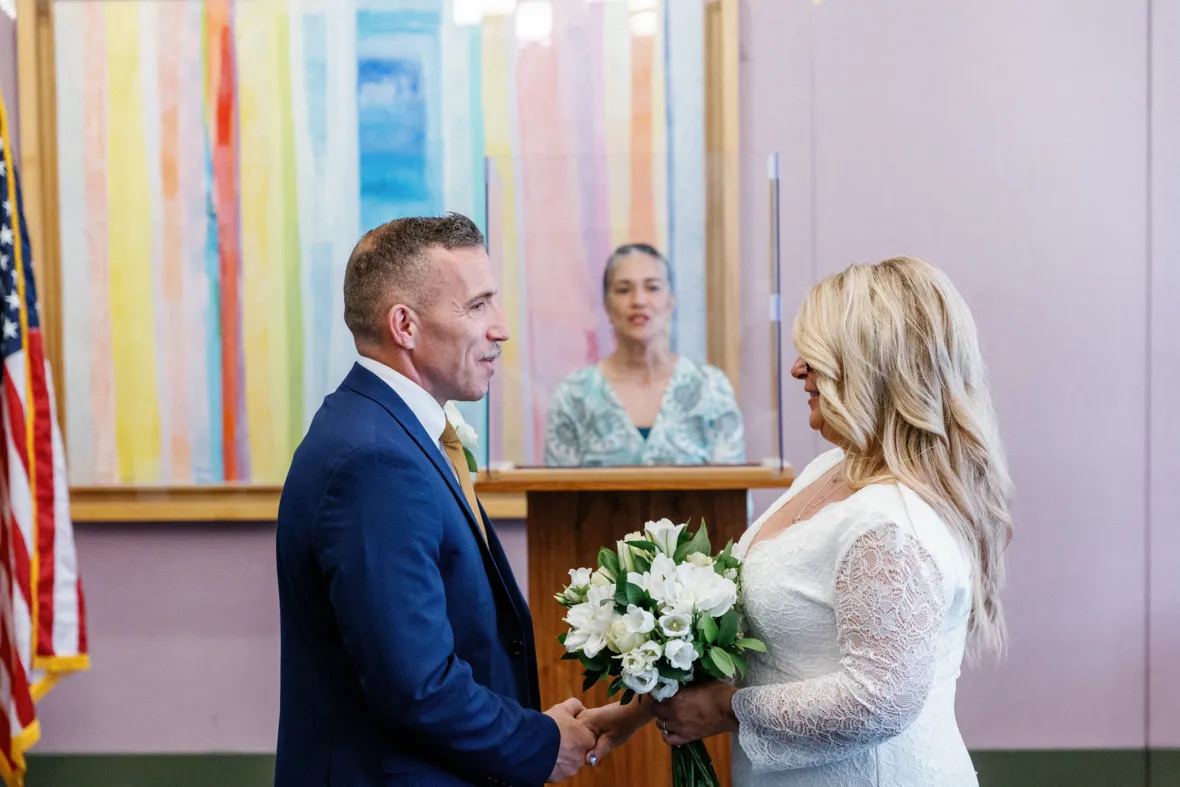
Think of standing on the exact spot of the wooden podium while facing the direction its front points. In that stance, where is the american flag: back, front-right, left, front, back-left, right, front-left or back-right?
right

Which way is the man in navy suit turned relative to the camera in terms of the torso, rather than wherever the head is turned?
to the viewer's right

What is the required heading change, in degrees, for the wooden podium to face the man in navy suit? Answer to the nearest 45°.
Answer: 0° — it already faces them

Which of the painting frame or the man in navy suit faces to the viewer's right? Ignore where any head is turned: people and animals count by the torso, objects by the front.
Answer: the man in navy suit

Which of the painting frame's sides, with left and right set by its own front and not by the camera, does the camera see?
front

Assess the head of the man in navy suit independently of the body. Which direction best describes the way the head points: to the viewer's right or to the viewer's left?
to the viewer's right

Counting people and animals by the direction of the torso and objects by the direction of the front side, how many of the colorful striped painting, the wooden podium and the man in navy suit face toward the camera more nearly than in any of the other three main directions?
2

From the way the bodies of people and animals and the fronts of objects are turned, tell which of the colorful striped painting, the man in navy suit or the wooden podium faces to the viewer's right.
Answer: the man in navy suit

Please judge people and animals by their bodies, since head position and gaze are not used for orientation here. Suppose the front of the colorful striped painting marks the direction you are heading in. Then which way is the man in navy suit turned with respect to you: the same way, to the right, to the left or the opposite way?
to the left

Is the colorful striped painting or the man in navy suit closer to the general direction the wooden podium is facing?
the man in navy suit
